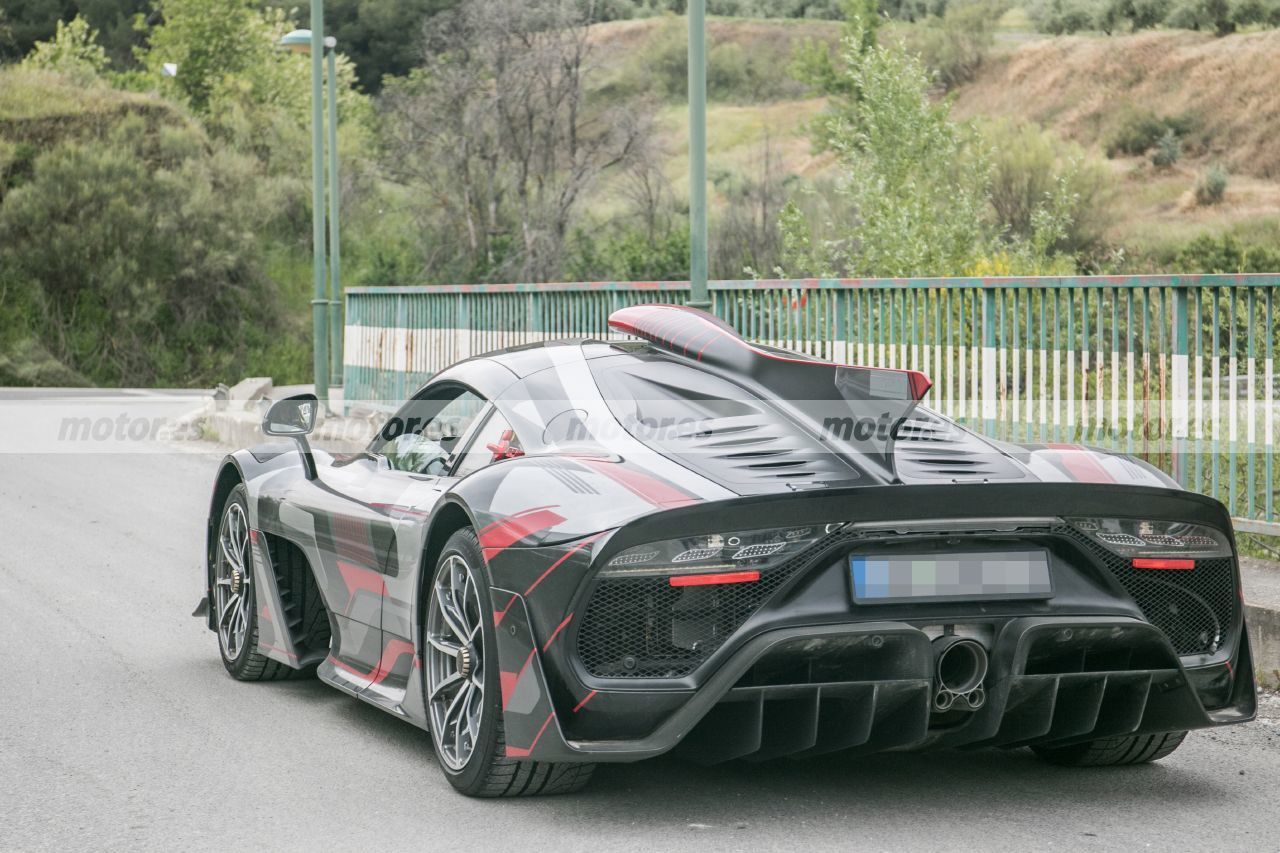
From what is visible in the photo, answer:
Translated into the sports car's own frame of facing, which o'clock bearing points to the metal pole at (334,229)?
The metal pole is roughly at 1 o'clock from the sports car.

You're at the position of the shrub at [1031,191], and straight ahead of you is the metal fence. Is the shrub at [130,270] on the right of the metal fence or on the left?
right

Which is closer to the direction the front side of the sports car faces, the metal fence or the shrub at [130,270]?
the shrub

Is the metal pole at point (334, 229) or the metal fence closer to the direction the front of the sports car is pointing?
the metal pole

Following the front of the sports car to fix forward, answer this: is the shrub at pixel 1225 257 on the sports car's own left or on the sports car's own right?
on the sports car's own right

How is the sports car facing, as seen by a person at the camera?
facing away from the viewer and to the left of the viewer

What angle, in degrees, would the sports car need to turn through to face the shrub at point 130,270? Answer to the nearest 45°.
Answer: approximately 45° to its right

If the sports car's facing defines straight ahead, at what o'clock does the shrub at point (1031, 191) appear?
The shrub is roughly at 2 o'clock from the sports car.

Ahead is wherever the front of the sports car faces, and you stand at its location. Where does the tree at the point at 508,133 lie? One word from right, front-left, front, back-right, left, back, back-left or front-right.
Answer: front-right

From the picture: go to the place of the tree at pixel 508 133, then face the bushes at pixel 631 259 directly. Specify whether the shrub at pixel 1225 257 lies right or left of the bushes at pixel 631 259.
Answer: left

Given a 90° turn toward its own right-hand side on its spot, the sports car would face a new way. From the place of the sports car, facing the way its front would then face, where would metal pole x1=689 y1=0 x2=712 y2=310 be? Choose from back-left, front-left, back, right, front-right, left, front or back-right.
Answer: front-left

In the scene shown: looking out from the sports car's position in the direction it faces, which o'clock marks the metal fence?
The metal fence is roughly at 2 o'clock from the sports car.
